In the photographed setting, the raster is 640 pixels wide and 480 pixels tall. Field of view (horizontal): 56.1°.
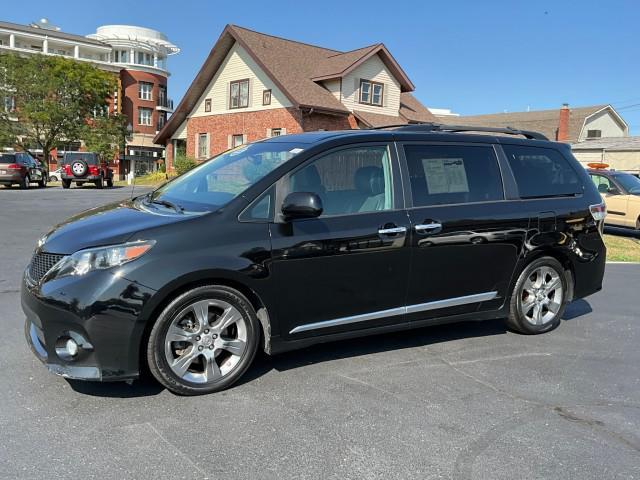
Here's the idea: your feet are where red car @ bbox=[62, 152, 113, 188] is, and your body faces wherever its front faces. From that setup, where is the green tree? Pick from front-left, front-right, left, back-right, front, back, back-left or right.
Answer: front-left

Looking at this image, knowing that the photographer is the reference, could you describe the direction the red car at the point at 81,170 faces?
facing away from the viewer and to the right of the viewer

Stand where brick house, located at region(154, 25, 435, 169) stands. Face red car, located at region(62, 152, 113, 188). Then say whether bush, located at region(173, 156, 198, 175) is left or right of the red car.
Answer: right

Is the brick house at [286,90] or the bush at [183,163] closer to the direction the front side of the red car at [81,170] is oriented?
the bush

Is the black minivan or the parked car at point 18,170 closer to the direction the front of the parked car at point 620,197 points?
the black minivan

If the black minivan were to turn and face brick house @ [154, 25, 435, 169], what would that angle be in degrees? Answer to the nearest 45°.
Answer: approximately 135° to its right

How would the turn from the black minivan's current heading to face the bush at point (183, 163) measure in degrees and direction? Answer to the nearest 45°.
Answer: approximately 135° to its right

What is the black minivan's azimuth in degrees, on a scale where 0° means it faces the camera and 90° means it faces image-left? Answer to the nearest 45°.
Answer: approximately 45°
